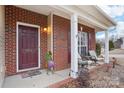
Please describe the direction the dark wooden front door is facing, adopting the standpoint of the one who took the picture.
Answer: facing the viewer and to the right of the viewer
